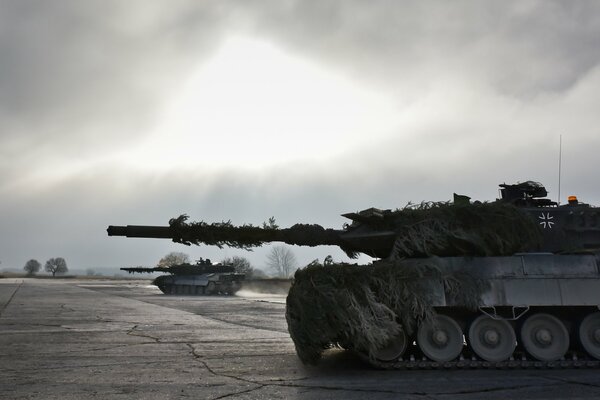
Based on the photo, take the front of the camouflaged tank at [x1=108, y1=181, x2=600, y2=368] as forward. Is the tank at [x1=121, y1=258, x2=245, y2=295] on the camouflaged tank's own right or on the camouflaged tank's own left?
on the camouflaged tank's own right

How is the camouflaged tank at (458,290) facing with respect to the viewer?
to the viewer's left
